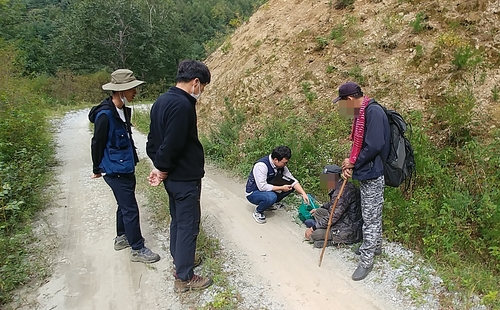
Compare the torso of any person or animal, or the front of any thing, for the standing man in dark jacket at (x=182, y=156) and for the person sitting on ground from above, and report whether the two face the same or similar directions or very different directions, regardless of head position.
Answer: very different directions

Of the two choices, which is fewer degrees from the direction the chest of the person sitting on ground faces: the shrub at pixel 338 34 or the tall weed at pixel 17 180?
the tall weed

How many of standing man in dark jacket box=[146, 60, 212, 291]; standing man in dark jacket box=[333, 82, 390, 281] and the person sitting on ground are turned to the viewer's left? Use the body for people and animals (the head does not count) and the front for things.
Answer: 2

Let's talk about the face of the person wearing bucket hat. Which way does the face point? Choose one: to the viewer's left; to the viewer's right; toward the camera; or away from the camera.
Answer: to the viewer's right

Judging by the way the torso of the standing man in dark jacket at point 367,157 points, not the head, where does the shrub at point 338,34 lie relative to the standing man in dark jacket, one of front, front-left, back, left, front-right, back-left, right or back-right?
right

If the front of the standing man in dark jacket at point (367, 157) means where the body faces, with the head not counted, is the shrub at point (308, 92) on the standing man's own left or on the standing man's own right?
on the standing man's own right

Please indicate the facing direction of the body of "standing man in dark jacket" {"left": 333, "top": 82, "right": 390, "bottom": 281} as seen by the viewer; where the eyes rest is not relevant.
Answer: to the viewer's left

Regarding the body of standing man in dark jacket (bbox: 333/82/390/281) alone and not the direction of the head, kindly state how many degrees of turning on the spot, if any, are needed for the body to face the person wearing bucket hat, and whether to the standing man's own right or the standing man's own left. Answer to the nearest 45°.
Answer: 0° — they already face them

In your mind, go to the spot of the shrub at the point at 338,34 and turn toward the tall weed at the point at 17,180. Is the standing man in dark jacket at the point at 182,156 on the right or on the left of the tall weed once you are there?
left

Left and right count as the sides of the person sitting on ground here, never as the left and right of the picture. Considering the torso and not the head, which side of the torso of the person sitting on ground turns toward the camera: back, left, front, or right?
left

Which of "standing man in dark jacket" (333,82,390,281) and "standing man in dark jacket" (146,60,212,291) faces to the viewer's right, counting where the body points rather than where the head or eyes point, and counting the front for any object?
"standing man in dark jacket" (146,60,212,291)

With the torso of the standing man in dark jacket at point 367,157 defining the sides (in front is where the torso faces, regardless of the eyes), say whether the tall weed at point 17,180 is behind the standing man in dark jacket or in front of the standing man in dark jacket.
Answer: in front

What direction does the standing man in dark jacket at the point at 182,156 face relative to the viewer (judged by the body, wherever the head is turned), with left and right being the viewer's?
facing to the right of the viewer
